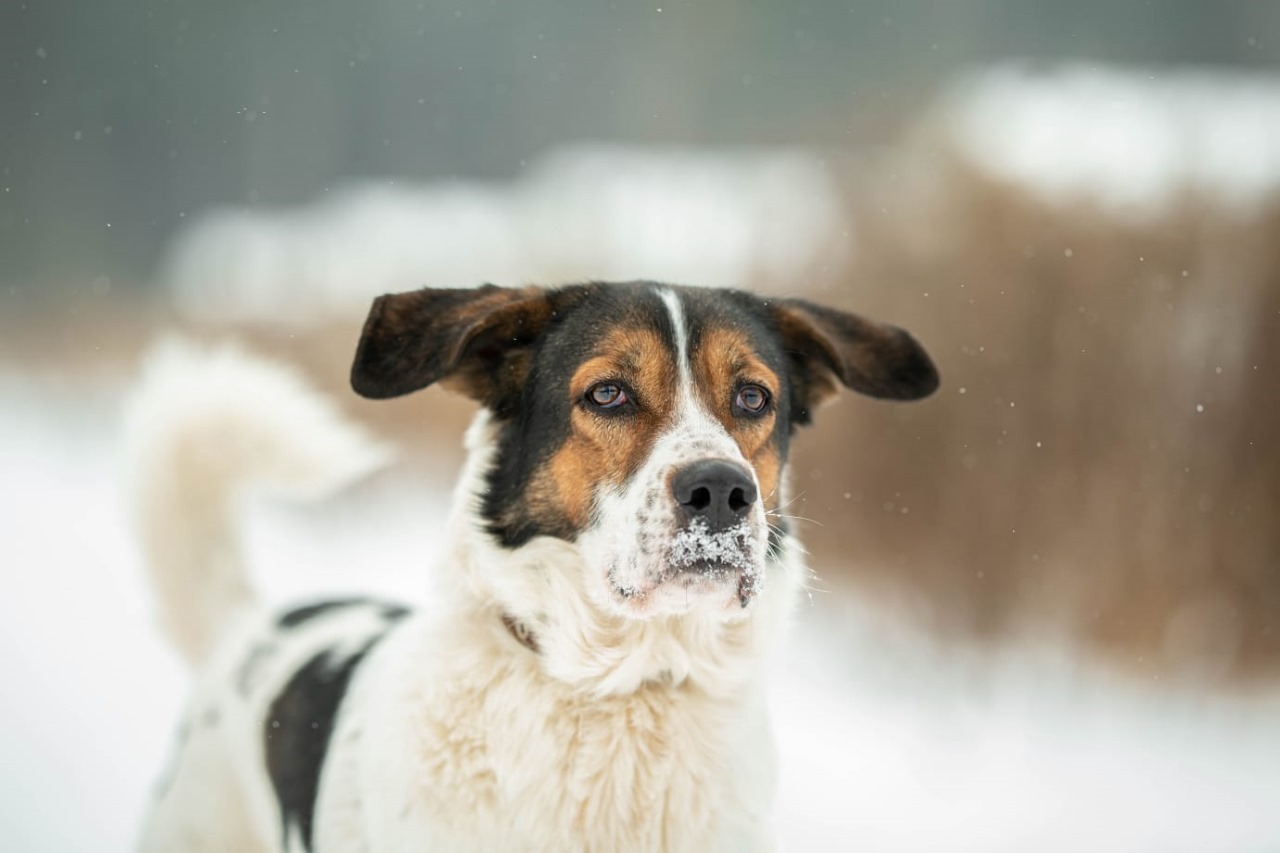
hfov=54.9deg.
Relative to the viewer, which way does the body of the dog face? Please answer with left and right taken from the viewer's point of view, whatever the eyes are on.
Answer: facing the viewer and to the right of the viewer
